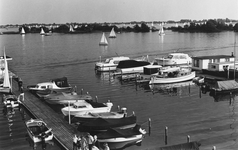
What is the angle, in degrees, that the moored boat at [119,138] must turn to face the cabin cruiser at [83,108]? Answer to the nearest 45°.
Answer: approximately 45° to its right

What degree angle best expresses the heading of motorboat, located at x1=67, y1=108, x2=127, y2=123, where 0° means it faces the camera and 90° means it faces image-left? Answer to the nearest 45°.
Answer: approximately 90°

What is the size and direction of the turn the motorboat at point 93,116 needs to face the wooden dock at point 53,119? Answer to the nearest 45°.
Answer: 0° — it already faces it

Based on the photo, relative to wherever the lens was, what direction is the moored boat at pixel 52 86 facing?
facing to the left of the viewer

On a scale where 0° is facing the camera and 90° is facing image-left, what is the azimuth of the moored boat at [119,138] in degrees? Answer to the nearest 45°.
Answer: approximately 90°
